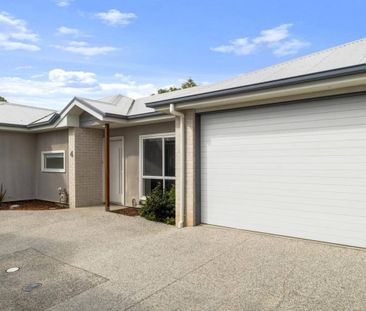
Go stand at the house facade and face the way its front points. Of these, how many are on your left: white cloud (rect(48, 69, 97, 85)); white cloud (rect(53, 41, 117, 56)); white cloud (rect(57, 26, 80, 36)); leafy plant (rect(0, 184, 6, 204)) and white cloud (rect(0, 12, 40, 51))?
0

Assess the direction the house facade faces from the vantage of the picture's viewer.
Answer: facing the viewer and to the left of the viewer

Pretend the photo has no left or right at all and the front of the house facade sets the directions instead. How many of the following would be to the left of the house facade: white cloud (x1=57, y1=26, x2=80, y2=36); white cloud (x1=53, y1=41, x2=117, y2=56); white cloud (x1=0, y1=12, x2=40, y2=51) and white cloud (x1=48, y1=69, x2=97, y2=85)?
0

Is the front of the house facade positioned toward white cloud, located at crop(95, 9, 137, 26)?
no

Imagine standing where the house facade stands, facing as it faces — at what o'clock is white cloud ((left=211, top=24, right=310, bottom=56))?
The white cloud is roughly at 5 o'clock from the house facade.

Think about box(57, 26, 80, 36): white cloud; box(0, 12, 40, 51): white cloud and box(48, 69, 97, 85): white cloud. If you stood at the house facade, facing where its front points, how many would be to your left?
0

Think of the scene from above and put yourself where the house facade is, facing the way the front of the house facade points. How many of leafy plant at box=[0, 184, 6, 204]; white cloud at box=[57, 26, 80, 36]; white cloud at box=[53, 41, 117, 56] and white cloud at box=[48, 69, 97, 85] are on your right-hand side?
4

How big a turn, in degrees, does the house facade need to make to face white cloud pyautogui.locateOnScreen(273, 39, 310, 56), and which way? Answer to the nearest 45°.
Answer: approximately 180°

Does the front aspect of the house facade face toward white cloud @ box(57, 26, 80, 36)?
no

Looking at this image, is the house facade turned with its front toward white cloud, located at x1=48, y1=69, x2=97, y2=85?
no

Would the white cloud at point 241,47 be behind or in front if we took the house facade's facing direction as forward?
behind

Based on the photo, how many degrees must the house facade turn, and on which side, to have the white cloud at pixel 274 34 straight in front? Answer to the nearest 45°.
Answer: approximately 135° to its right

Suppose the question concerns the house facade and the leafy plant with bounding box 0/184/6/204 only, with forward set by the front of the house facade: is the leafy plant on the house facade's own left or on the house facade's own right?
on the house facade's own right
